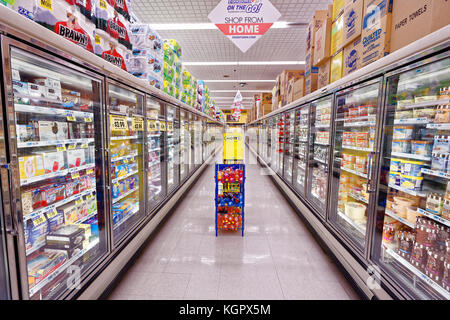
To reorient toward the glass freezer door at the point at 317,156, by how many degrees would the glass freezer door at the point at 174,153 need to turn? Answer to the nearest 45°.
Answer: approximately 45° to its right

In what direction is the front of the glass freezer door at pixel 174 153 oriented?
to the viewer's right

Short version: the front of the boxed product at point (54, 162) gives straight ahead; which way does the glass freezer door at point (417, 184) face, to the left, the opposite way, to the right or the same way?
the opposite way

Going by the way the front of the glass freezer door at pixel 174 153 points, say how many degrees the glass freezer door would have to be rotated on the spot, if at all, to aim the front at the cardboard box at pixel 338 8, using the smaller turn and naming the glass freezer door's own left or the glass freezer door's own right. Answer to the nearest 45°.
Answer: approximately 45° to the glass freezer door's own right

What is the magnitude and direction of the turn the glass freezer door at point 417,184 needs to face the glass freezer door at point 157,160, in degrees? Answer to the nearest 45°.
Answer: approximately 45° to its right

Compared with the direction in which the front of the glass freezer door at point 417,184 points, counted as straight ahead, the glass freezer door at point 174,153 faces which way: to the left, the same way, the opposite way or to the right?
the opposite way

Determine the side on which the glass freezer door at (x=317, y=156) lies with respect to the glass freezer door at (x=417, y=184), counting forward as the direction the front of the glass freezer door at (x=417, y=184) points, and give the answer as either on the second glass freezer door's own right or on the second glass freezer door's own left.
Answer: on the second glass freezer door's own right

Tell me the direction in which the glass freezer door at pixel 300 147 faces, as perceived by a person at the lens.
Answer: facing to the left of the viewer

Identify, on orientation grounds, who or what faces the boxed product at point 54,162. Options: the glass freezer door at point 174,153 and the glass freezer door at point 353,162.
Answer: the glass freezer door at point 353,162

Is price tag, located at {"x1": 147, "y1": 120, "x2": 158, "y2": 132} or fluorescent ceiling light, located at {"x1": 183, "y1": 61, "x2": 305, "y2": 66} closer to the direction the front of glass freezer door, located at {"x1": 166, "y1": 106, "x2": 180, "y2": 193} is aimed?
the fluorescent ceiling light

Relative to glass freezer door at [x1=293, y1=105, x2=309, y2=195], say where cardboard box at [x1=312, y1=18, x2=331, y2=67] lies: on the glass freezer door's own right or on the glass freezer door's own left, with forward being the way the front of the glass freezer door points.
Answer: on the glass freezer door's own left

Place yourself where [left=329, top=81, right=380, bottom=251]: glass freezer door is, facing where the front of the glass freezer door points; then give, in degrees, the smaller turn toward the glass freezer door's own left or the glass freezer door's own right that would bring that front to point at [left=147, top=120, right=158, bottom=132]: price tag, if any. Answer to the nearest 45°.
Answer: approximately 45° to the glass freezer door's own right
